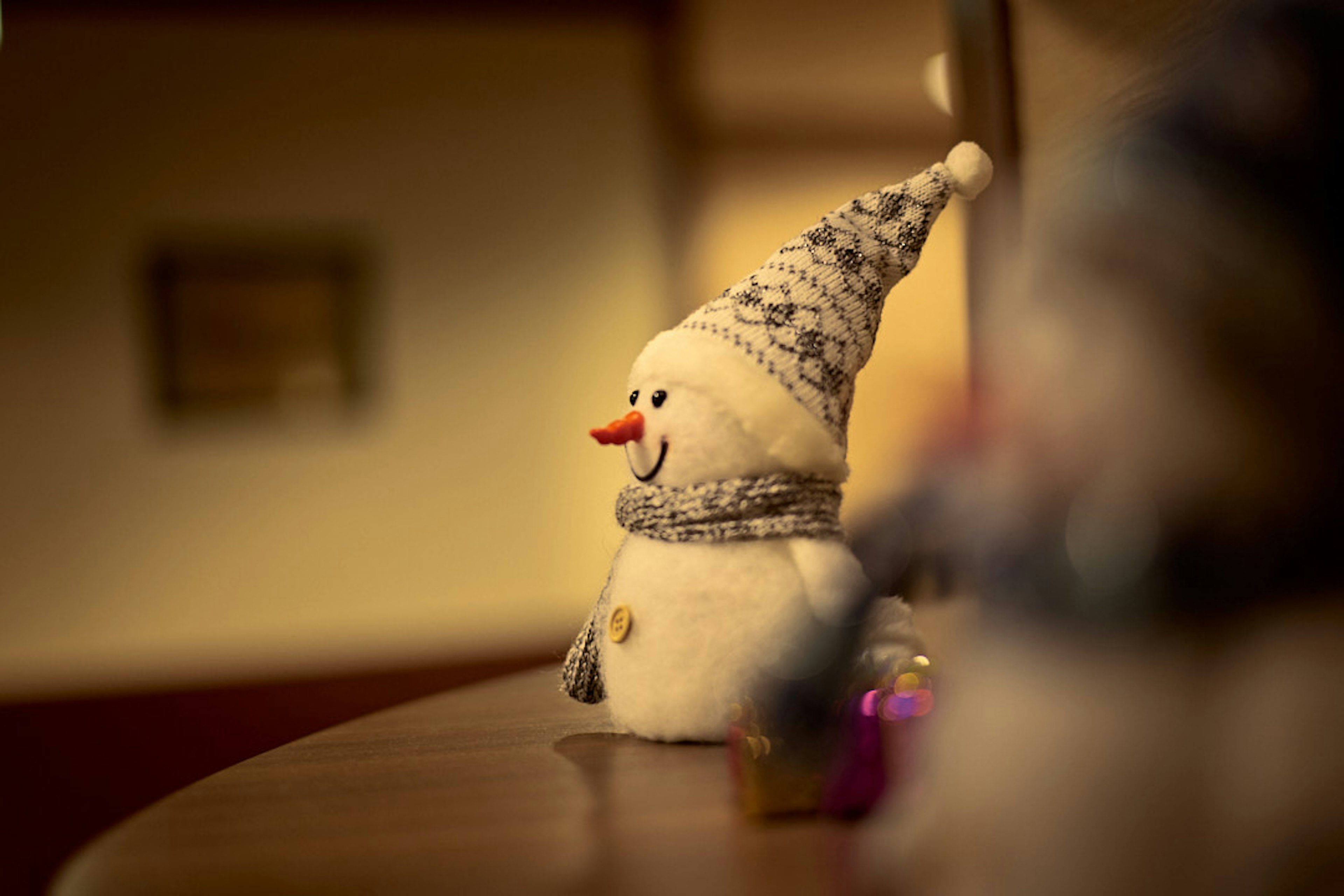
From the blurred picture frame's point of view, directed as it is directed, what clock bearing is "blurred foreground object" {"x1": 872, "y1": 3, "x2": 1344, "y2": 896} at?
The blurred foreground object is roughly at 12 o'clock from the blurred picture frame.

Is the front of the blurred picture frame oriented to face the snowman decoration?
yes

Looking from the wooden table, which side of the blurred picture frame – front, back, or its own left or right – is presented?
front

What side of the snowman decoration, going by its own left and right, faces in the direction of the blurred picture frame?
right

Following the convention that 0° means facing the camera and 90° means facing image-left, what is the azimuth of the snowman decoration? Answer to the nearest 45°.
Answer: approximately 45°

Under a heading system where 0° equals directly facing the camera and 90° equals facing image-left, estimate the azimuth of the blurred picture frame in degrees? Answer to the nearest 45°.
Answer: approximately 0°

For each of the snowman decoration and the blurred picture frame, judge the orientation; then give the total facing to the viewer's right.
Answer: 0
